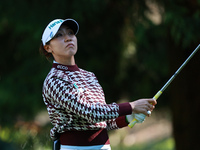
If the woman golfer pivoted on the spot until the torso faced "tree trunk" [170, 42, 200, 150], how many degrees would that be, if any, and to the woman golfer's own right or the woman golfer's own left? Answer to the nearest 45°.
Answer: approximately 90° to the woman golfer's own left

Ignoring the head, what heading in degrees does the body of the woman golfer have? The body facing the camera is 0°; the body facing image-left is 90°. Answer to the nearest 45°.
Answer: approximately 315°
